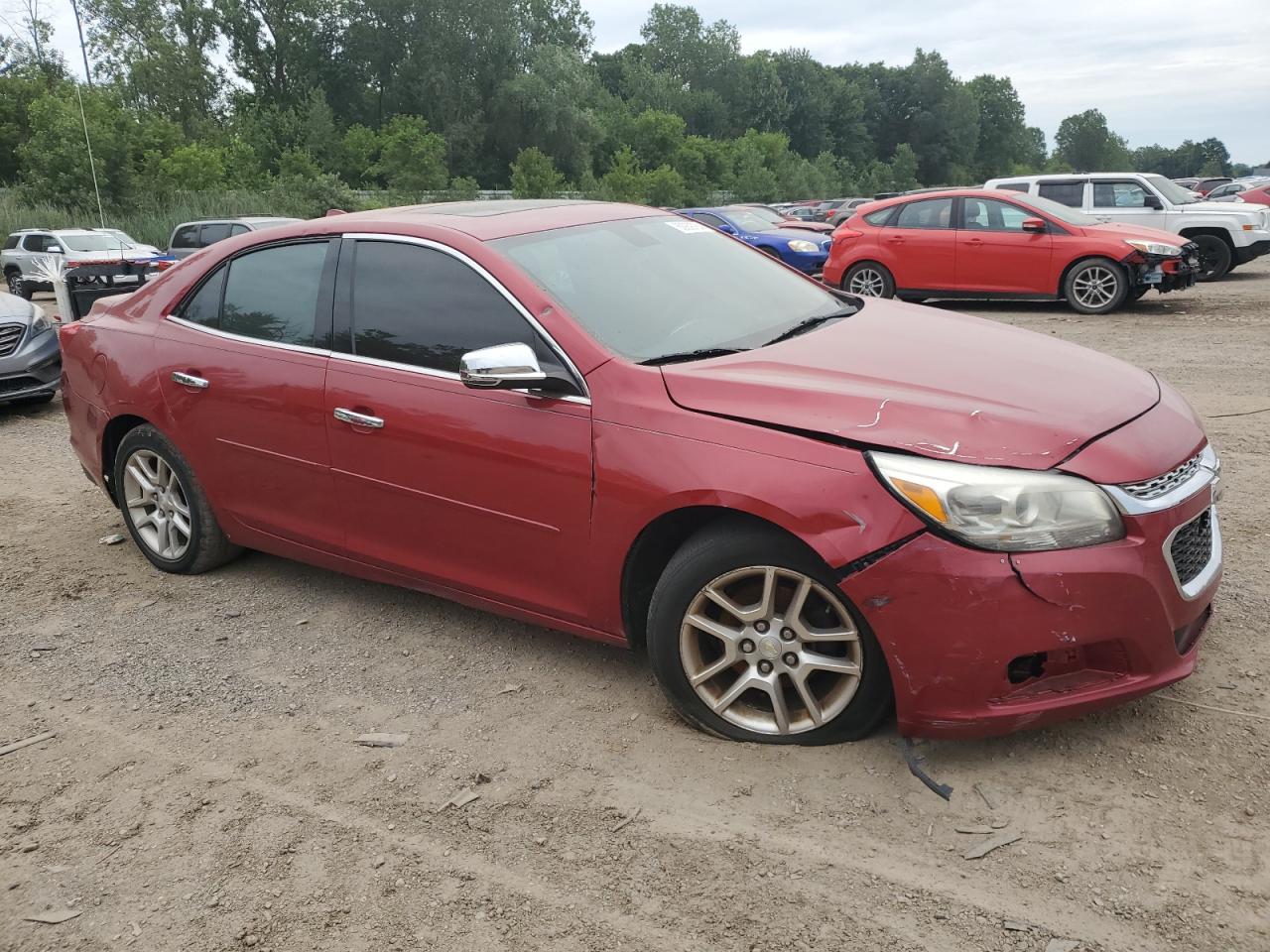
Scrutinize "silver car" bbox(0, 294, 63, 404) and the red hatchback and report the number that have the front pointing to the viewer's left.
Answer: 0

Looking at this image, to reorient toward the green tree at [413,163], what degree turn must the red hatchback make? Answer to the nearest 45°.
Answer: approximately 135° to its left

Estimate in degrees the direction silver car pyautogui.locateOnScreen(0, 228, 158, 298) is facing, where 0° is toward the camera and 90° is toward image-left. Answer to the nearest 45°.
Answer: approximately 315°

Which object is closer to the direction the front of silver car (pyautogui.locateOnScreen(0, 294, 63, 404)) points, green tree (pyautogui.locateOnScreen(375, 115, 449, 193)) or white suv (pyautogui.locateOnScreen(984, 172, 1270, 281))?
the white suv

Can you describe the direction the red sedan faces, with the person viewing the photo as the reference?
facing the viewer and to the right of the viewer

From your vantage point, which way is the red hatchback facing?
to the viewer's right

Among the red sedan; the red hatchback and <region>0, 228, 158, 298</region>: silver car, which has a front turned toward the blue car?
the silver car

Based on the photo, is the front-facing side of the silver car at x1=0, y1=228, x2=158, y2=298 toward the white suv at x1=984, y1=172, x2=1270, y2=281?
yes

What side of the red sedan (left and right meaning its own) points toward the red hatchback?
left

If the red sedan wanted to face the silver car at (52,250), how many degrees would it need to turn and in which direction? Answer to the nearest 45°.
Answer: approximately 180°
